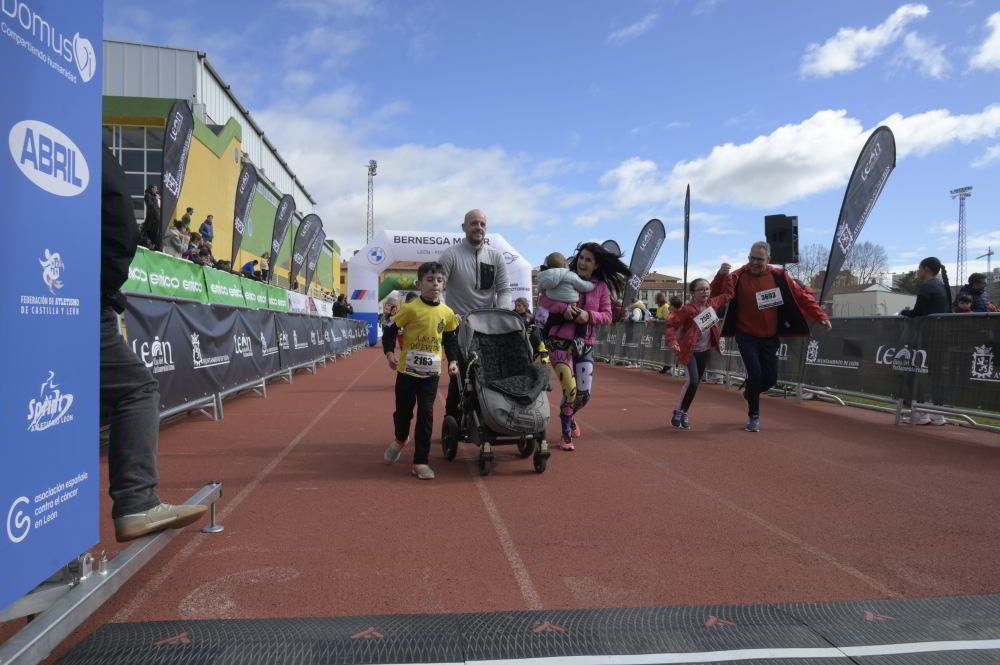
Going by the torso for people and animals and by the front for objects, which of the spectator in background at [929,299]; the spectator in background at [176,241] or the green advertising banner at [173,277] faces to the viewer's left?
the spectator in background at [929,299]

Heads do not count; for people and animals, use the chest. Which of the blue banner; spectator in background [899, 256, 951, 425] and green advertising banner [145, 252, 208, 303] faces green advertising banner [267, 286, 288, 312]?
the spectator in background

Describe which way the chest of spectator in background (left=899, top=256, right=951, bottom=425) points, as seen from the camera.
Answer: to the viewer's left

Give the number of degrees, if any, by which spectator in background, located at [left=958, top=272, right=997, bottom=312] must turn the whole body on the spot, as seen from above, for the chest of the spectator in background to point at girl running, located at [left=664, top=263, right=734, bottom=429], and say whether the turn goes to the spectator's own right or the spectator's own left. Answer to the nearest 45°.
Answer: approximately 135° to the spectator's own right

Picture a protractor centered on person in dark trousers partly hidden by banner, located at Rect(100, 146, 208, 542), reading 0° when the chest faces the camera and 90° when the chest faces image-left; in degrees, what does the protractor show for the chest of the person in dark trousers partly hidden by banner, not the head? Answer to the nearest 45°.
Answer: approximately 270°

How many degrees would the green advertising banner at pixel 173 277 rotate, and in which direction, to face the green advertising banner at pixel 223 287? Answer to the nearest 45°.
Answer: approximately 135° to its left

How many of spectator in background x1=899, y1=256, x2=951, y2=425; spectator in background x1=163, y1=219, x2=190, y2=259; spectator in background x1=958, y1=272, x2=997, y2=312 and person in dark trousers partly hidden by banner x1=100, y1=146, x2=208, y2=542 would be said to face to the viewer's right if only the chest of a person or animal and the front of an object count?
2

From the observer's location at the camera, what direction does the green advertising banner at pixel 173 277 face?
facing the viewer and to the right of the viewer

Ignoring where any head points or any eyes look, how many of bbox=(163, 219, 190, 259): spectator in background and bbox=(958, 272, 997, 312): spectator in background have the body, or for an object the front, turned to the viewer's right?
1

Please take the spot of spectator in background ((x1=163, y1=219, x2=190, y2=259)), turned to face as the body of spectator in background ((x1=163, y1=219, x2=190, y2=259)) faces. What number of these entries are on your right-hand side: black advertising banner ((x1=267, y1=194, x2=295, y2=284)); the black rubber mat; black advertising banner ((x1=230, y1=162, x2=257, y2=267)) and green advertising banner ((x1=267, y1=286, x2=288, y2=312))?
1

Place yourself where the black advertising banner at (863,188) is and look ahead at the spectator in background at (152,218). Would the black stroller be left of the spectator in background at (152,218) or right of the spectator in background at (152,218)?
left

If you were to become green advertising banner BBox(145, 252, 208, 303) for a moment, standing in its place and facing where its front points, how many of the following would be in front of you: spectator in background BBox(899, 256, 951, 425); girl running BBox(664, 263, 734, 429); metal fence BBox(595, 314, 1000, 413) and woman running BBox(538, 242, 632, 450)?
4

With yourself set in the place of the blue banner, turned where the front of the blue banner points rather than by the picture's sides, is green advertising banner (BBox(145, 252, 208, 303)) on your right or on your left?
on your left

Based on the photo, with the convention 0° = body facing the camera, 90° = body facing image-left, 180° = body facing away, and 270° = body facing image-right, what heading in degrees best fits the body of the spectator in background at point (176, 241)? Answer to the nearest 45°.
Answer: approximately 270°
